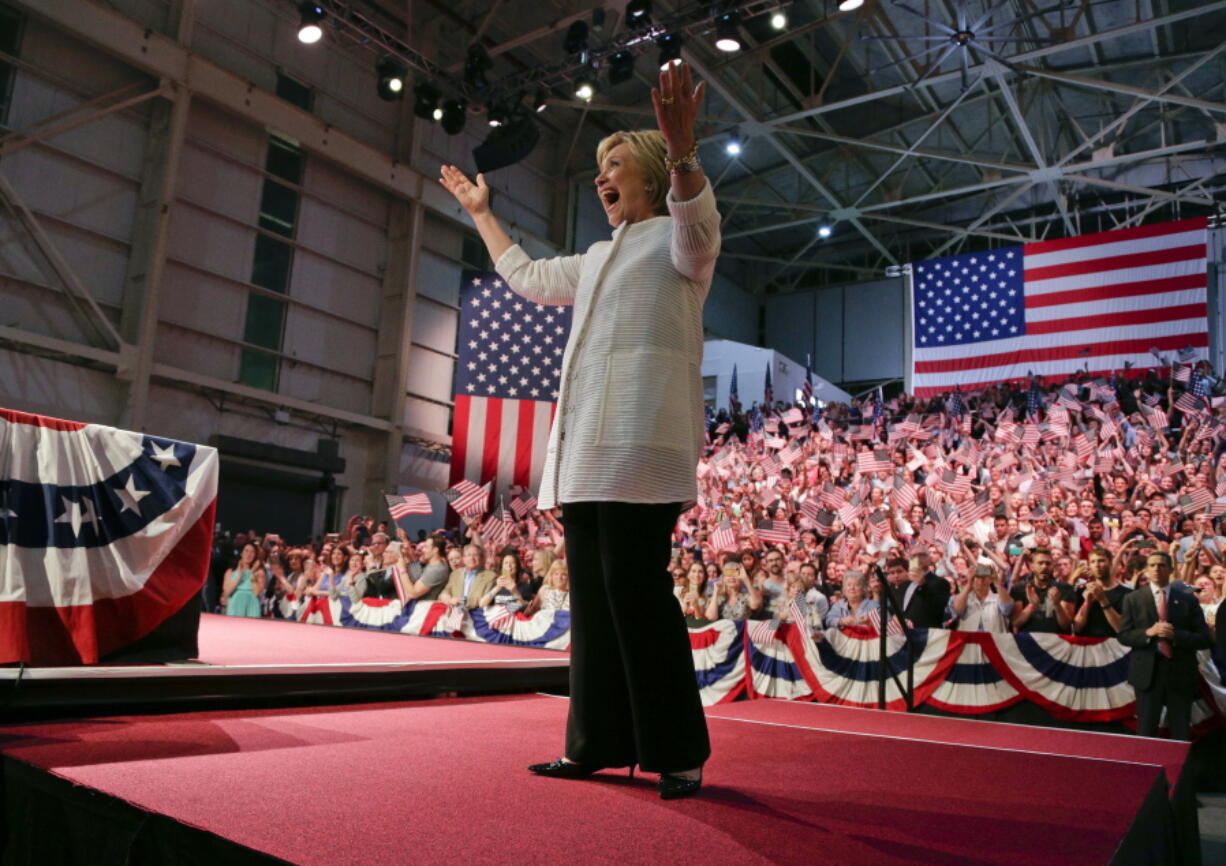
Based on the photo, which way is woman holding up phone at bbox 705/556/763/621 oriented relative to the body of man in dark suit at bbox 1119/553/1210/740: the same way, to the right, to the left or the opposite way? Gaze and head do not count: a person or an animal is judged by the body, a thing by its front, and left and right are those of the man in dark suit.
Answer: the same way

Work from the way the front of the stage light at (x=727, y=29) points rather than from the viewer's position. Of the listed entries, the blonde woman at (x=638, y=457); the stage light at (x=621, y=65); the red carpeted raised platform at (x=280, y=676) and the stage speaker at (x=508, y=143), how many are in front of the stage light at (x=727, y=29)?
2

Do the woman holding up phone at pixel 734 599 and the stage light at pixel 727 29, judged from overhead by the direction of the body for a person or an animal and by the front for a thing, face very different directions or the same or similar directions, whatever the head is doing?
same or similar directions

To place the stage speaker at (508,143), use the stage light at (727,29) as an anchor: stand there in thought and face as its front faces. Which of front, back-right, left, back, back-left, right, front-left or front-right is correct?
back-right

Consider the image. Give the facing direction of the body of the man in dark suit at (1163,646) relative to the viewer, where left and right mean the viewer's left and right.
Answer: facing the viewer

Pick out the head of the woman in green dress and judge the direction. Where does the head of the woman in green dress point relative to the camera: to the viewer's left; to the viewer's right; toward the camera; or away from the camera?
toward the camera

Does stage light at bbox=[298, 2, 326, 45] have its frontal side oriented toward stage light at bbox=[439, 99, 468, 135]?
no

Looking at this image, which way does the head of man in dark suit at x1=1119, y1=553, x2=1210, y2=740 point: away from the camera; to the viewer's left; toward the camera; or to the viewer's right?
toward the camera

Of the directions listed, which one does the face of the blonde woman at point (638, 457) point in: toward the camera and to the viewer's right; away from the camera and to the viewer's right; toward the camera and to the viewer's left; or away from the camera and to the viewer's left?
toward the camera and to the viewer's left

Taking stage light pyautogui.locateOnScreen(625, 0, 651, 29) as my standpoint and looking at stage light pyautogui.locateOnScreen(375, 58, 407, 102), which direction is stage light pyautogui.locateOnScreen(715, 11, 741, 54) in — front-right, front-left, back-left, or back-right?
back-right

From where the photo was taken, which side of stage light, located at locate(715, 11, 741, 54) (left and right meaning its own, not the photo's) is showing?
front

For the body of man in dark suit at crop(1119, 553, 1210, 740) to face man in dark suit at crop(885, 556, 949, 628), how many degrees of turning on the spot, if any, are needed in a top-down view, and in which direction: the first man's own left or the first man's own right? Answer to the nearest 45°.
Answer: approximately 135° to the first man's own right

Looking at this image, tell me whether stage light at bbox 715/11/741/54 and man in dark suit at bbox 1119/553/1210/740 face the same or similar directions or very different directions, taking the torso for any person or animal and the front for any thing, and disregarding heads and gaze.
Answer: same or similar directions

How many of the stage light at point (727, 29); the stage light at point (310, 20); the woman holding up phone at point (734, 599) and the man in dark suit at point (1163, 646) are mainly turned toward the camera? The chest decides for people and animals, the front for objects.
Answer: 4

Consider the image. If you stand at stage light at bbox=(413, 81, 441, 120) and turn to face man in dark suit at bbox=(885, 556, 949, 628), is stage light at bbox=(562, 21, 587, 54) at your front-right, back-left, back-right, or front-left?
front-left
